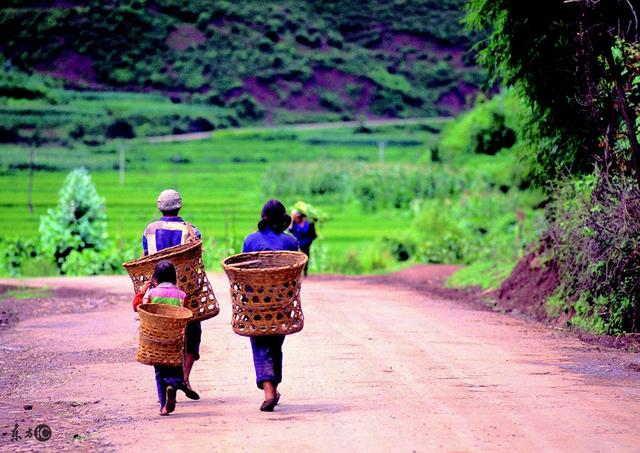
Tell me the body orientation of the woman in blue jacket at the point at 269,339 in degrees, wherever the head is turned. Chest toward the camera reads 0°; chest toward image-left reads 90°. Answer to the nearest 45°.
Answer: approximately 180°

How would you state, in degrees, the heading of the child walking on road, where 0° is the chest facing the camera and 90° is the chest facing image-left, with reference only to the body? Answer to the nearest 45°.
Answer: approximately 180°

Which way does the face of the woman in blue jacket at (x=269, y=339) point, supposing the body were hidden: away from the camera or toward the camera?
away from the camera

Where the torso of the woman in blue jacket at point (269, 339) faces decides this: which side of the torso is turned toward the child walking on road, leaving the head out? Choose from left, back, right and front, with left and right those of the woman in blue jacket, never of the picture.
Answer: left

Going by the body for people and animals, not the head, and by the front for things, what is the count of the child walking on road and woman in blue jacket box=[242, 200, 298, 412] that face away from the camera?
2

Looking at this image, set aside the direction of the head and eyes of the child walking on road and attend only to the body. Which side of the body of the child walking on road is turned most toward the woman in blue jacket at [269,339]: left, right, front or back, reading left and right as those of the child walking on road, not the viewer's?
right

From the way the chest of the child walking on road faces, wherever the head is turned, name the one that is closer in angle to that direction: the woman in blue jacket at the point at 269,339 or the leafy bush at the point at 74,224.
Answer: the leafy bush

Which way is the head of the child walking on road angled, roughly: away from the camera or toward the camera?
away from the camera

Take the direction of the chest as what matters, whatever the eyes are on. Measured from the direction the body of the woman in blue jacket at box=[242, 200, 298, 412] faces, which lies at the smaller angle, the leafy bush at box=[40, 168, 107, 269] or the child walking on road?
the leafy bush
